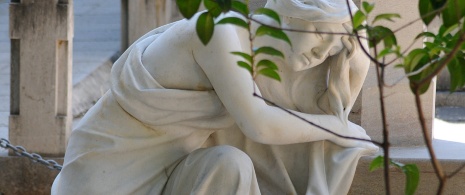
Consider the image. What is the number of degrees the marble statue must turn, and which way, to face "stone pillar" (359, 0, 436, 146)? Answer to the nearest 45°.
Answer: approximately 90° to its left

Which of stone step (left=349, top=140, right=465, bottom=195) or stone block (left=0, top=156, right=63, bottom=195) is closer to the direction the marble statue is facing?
the stone step

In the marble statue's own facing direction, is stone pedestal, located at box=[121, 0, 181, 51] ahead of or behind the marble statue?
behind

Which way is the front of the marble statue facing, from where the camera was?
facing the viewer and to the right of the viewer
